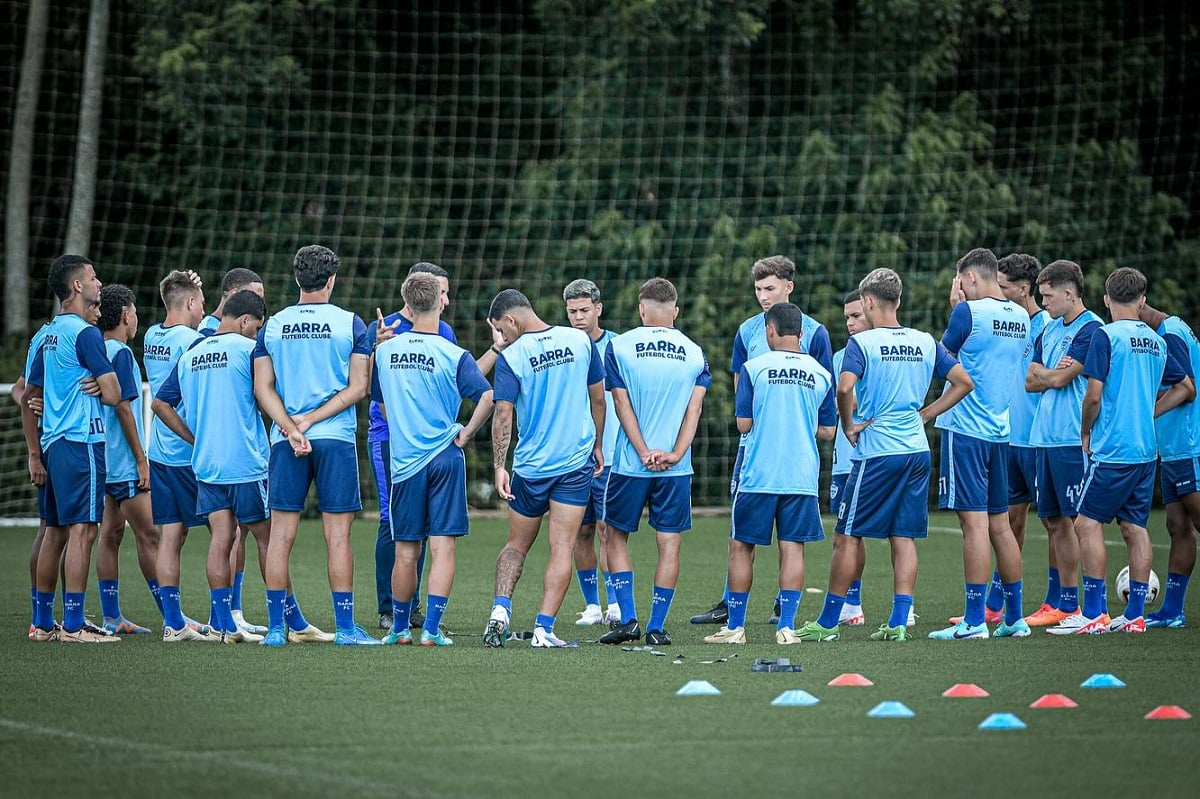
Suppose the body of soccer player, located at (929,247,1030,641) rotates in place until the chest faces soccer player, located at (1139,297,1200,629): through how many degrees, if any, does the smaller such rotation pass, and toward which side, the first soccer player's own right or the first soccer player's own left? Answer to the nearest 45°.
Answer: approximately 90° to the first soccer player's own right

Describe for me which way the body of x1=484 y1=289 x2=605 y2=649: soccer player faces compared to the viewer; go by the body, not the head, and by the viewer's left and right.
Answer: facing away from the viewer

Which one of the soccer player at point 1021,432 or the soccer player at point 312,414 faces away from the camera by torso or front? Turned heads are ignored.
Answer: the soccer player at point 312,414

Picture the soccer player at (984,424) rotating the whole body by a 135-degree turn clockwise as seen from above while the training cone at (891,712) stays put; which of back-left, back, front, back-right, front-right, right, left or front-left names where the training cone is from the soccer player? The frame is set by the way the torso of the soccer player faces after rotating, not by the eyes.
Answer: right

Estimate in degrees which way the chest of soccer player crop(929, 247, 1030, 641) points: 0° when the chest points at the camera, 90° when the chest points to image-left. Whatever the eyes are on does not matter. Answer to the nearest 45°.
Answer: approximately 135°

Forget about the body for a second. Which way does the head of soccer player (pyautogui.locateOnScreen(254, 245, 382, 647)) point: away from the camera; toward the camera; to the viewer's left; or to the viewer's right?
away from the camera

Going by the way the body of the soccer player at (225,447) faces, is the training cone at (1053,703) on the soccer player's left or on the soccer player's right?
on the soccer player's right

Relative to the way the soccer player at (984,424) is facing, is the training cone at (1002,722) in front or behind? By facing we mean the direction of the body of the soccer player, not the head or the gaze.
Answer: behind

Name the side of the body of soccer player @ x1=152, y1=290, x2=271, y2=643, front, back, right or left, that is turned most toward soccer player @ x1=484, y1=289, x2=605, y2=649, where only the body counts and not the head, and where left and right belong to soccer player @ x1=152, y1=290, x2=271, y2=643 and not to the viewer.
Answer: right

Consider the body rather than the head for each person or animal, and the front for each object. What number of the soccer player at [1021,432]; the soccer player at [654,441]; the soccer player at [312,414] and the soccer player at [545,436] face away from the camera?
3

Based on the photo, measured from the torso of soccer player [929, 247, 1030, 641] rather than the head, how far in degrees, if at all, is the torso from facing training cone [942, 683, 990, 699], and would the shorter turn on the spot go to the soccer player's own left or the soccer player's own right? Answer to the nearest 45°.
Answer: approximately 135° to the soccer player's own left

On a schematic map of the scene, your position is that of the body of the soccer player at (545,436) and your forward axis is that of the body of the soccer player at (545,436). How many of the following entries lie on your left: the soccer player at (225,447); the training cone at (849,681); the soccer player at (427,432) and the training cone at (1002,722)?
2

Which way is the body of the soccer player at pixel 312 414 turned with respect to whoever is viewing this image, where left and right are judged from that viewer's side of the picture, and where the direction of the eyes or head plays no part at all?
facing away from the viewer

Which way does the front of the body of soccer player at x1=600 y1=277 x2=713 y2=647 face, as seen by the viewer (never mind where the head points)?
away from the camera

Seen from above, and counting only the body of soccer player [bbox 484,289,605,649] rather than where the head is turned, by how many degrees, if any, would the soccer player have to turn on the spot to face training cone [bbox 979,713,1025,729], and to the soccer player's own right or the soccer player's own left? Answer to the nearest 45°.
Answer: approximately 135° to the soccer player's own right

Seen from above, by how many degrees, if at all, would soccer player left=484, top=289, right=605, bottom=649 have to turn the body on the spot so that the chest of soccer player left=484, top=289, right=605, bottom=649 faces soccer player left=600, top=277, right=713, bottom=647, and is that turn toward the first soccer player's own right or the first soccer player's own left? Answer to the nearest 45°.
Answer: approximately 90° to the first soccer player's own right

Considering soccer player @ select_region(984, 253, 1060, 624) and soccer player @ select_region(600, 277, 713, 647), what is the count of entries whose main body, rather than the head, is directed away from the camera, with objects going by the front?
1

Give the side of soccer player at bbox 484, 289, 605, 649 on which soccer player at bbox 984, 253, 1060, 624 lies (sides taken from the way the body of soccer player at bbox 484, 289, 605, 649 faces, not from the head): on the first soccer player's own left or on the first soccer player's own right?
on the first soccer player's own right
